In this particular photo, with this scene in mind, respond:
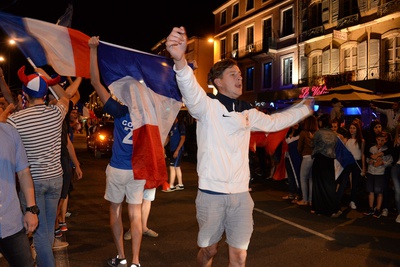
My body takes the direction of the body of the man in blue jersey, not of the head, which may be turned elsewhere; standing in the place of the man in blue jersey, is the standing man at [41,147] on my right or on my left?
on my left

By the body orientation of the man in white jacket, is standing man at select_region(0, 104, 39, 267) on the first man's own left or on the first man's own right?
on the first man's own right

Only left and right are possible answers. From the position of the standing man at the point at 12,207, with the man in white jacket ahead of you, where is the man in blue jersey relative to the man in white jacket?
left

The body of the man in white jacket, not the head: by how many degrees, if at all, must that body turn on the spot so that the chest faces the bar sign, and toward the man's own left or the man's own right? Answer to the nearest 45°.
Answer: approximately 135° to the man's own left

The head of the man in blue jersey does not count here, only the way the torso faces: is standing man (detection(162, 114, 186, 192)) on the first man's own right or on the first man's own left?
on the first man's own right

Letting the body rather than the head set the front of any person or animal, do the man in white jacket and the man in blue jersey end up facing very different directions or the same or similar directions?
very different directions

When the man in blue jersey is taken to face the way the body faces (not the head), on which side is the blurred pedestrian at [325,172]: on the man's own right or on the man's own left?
on the man's own right

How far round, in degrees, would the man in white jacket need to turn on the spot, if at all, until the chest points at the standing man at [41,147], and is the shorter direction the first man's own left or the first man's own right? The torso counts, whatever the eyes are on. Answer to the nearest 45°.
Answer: approximately 135° to the first man's own right

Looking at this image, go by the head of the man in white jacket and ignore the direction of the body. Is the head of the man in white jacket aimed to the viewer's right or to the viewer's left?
to the viewer's right

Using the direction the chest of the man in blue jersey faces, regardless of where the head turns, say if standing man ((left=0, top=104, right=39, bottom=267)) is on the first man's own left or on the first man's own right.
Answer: on the first man's own left

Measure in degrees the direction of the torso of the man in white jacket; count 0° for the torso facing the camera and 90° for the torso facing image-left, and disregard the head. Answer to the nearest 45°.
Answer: approximately 315°

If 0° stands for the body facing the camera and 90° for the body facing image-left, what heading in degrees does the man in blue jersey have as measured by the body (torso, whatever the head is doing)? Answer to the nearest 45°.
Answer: approximately 135°
